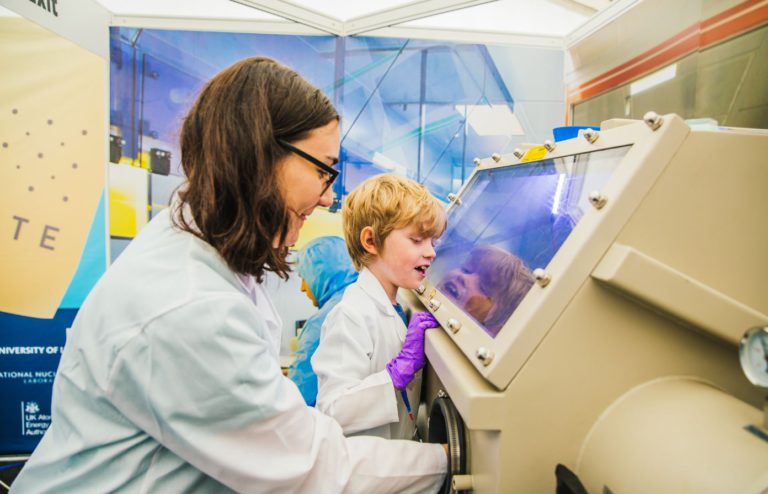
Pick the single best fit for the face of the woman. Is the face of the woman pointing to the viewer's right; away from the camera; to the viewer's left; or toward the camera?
to the viewer's right

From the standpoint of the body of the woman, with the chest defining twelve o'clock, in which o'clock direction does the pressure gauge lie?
The pressure gauge is roughly at 1 o'clock from the woman.

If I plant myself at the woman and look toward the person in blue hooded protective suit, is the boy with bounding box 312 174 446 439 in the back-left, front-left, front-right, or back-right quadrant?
front-right

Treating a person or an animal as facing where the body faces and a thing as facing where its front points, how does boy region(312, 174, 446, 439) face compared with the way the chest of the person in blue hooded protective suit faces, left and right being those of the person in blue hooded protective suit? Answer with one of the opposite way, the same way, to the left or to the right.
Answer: the opposite way

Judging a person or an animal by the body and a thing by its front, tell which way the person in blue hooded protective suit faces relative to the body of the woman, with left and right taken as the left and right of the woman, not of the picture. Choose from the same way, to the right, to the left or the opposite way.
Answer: the opposite way

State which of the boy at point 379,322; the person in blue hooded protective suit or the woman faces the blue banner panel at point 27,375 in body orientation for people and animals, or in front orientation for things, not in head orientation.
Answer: the person in blue hooded protective suit

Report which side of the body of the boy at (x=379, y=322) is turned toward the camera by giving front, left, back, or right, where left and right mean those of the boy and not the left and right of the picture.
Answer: right

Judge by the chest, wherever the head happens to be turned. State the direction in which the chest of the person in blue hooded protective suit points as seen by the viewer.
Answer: to the viewer's left

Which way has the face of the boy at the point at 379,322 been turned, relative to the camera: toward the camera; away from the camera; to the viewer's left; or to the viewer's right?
to the viewer's right

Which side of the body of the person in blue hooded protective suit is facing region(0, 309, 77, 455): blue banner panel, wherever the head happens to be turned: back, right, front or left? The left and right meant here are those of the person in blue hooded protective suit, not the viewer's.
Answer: front

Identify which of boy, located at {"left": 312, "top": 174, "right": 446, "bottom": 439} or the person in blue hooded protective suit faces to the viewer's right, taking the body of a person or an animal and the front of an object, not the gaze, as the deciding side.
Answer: the boy

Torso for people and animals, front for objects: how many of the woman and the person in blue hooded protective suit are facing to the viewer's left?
1

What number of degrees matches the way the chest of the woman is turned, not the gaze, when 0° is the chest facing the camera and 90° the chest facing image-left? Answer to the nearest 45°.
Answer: approximately 270°

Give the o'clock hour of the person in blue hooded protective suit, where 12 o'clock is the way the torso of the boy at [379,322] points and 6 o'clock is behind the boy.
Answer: The person in blue hooded protective suit is roughly at 8 o'clock from the boy.

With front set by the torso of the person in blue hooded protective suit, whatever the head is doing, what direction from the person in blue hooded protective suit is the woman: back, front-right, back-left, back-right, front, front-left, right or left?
left

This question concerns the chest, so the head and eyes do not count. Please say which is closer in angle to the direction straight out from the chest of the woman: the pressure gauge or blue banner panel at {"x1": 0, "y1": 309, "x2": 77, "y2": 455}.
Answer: the pressure gauge

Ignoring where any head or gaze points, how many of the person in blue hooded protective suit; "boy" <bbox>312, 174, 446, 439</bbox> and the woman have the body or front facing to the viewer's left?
1
